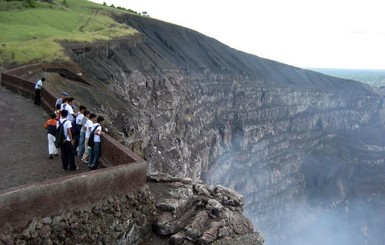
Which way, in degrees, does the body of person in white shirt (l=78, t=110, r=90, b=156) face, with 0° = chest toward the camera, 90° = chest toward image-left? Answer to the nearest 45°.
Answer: approximately 270°

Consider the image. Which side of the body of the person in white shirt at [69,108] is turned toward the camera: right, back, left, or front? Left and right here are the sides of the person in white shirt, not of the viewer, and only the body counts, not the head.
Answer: right

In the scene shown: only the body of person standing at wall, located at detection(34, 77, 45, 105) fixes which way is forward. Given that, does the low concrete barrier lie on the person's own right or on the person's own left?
on the person's own right

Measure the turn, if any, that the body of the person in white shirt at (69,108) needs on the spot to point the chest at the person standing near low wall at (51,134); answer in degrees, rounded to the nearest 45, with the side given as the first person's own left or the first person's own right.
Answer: approximately 90° to the first person's own right

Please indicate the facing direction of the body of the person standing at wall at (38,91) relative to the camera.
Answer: to the viewer's right

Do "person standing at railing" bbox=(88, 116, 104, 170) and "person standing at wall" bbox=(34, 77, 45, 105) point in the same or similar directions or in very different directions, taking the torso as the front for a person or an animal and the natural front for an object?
same or similar directions

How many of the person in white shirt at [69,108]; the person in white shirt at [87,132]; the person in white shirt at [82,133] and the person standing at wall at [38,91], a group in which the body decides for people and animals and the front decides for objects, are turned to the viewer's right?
4

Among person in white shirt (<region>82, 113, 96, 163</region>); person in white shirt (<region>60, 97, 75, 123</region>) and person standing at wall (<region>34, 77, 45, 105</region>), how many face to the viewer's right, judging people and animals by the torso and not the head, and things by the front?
3

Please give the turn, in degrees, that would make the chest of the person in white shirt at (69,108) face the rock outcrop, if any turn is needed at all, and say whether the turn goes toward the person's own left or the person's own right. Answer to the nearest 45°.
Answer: approximately 45° to the person's own right

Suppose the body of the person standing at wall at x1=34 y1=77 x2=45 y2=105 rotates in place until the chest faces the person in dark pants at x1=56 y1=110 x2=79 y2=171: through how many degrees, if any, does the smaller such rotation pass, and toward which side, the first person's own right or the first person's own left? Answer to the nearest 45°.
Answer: approximately 90° to the first person's own right

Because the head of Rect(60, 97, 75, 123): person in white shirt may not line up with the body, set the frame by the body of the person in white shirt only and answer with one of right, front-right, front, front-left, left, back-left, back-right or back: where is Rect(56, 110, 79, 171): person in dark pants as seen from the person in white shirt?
right

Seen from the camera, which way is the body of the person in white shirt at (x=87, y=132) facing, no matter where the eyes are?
to the viewer's right

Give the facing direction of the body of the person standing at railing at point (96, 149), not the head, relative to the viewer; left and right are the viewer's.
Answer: facing to the right of the viewer

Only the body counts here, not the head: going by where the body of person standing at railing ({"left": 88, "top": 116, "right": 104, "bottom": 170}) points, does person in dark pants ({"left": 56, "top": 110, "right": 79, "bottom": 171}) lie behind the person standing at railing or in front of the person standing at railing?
behind
